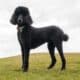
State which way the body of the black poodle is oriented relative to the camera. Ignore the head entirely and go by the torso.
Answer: to the viewer's left
